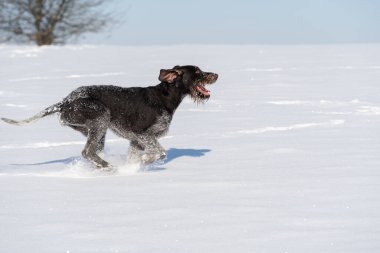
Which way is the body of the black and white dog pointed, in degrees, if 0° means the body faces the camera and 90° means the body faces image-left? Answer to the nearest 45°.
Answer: approximately 270°
